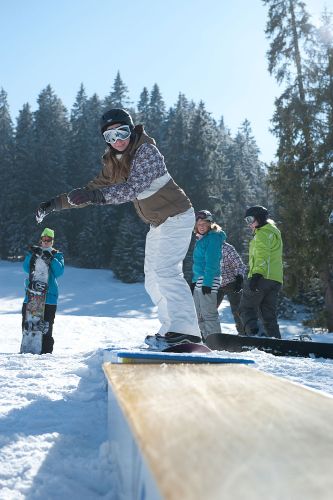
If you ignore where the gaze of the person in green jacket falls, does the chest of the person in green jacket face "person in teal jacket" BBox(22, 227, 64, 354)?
yes

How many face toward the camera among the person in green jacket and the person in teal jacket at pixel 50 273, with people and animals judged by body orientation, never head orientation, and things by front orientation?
1

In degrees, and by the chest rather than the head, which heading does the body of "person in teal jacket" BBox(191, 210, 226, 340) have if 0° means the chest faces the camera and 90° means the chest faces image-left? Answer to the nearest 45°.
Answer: approximately 45°

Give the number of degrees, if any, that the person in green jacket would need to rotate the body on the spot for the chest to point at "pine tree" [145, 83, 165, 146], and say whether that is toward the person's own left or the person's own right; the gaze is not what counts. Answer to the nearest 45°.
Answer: approximately 90° to the person's own right

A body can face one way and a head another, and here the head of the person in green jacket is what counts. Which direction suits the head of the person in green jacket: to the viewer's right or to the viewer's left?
to the viewer's left

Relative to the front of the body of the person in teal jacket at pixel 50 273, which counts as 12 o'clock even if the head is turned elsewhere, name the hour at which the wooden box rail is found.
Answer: The wooden box rail is roughly at 12 o'clock from the person in teal jacket.

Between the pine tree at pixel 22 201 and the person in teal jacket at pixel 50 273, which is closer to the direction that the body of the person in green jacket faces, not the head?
the person in teal jacket

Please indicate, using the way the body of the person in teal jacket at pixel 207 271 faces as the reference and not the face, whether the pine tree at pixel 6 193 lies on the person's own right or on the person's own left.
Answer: on the person's own right

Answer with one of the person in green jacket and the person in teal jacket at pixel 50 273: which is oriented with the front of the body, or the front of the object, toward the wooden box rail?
the person in teal jacket

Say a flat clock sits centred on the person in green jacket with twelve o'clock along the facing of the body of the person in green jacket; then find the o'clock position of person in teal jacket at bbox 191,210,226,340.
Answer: The person in teal jacket is roughly at 11 o'clock from the person in green jacket.

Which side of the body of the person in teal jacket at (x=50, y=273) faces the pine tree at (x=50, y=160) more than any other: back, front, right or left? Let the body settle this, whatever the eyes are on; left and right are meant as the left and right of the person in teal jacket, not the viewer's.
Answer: back

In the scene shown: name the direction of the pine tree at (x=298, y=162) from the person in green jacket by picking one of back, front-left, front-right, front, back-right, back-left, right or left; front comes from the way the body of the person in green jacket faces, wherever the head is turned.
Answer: right

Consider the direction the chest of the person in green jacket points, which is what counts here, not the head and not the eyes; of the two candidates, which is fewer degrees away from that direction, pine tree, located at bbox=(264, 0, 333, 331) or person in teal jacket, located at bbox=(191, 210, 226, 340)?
the person in teal jacket

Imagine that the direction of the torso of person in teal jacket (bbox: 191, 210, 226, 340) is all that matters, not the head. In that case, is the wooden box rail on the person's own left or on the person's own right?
on the person's own left

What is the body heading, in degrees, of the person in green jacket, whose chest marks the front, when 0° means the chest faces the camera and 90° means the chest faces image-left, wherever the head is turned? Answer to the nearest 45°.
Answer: approximately 90°
